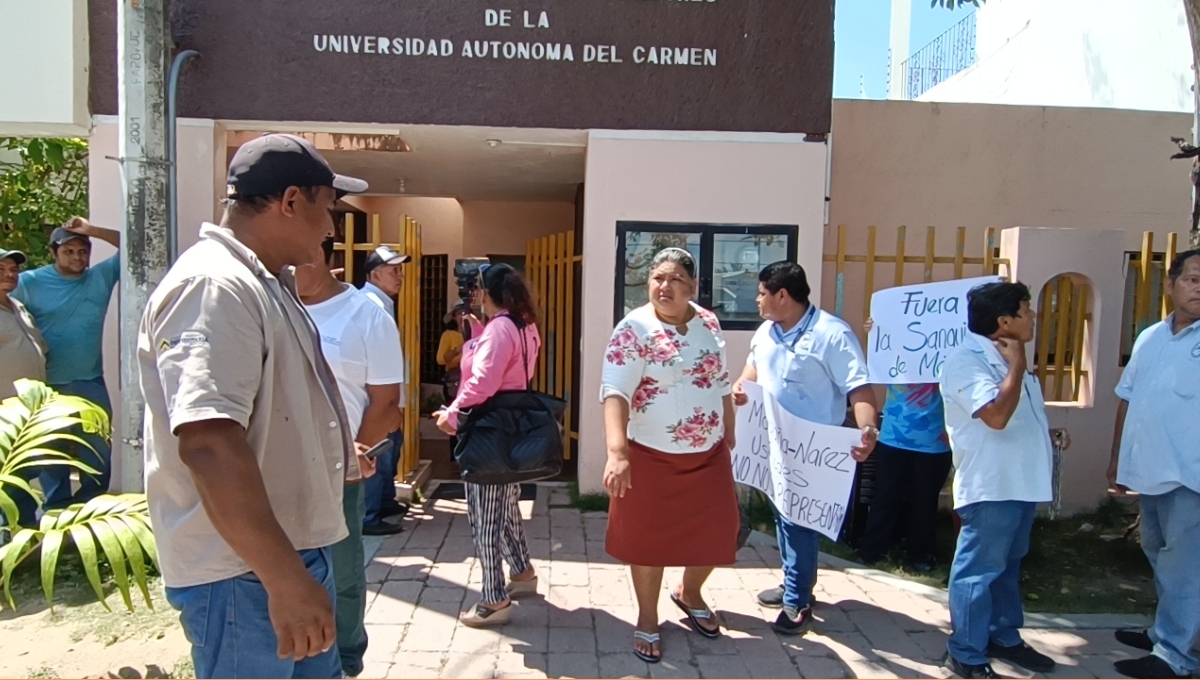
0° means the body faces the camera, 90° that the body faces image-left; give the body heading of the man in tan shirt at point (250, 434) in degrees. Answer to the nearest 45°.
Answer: approximately 270°

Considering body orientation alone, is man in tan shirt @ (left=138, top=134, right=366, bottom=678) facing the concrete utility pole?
no

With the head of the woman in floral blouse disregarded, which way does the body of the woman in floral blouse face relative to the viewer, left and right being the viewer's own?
facing the viewer

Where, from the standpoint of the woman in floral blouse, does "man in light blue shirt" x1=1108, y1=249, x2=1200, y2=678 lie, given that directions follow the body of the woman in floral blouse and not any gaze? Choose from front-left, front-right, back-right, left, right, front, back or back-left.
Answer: left

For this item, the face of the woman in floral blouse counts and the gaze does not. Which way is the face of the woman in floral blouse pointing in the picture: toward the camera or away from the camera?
toward the camera

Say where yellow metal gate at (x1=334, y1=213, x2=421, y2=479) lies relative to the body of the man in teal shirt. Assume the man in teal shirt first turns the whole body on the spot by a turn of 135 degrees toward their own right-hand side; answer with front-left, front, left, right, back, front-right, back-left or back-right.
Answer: back-right

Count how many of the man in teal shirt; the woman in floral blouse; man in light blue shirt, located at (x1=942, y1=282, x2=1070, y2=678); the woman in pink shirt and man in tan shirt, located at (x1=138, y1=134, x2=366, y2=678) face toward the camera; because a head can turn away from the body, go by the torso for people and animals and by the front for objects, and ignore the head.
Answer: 2

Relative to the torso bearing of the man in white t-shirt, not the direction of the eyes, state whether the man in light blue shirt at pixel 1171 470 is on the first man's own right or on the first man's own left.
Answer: on the first man's own left

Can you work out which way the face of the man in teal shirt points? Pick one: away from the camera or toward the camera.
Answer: toward the camera

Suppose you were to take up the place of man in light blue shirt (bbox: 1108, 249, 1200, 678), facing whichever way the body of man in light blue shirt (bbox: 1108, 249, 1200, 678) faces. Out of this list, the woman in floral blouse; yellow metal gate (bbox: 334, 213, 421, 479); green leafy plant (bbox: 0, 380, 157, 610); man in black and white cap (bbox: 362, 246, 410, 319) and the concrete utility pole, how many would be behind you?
0

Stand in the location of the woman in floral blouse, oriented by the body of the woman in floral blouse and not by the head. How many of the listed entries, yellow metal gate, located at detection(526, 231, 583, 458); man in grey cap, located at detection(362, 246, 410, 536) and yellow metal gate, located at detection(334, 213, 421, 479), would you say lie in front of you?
0

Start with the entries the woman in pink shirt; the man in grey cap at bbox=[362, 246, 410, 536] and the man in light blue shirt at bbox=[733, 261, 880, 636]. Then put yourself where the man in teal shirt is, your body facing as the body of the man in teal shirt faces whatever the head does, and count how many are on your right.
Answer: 0

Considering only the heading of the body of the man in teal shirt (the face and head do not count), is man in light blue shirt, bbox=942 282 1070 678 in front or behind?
in front

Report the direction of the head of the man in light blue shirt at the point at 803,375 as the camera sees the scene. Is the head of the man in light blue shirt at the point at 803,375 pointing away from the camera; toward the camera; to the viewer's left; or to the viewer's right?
to the viewer's left
